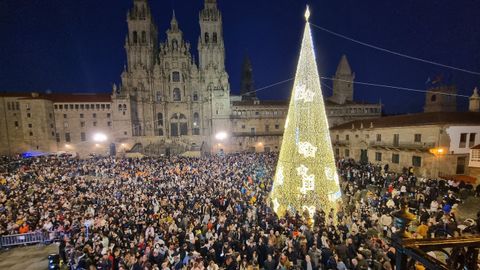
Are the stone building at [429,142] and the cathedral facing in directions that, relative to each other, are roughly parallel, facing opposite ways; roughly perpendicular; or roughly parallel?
roughly perpendicular

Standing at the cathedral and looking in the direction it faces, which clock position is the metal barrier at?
The metal barrier is roughly at 12 o'clock from the cathedral.

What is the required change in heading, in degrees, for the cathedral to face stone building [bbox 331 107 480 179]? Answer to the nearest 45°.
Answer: approximately 45° to its left

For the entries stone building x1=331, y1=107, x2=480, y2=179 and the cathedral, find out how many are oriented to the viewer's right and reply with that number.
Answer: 0

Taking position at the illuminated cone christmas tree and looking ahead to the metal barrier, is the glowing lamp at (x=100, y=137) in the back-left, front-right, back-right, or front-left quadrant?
front-right

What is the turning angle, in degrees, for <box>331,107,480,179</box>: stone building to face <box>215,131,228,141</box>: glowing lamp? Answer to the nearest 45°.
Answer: approximately 45° to its right

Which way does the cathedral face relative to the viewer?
toward the camera

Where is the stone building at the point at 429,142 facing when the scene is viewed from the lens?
facing the viewer and to the left of the viewer

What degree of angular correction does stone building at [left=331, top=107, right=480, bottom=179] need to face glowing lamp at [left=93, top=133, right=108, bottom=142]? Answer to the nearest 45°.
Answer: approximately 45° to its right
